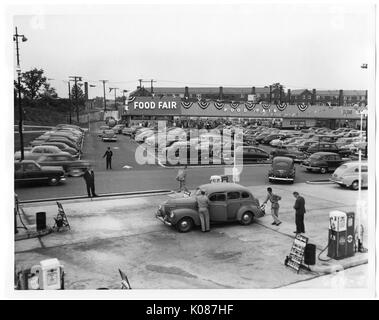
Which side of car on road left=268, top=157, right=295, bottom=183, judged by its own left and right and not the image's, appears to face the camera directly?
back

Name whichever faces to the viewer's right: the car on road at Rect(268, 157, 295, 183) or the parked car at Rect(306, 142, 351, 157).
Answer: the parked car at Rect(306, 142, 351, 157)

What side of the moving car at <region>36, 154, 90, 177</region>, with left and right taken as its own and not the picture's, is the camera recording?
right

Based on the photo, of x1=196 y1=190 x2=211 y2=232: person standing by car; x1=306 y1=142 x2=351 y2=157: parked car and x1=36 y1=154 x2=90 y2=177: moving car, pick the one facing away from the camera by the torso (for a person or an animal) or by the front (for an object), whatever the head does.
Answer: the person standing by car

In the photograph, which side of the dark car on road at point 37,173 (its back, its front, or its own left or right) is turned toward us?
right

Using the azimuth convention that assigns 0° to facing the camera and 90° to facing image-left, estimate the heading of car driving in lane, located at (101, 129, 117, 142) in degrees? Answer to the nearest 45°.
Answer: approximately 0°

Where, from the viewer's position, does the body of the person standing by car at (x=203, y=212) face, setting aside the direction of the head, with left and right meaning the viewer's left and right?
facing away from the viewer

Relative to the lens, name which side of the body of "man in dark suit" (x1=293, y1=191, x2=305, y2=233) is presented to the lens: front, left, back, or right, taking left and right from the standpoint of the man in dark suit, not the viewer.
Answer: left

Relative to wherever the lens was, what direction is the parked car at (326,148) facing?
facing to the right of the viewer

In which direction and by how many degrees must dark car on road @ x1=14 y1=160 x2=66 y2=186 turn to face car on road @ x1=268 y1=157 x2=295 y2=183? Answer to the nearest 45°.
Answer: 0° — it already faces it

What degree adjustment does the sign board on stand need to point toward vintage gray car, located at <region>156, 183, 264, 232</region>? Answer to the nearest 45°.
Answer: approximately 90° to its right

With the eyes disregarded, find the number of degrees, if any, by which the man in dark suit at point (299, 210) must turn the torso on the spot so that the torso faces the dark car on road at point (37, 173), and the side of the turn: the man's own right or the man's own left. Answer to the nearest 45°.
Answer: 0° — they already face it
